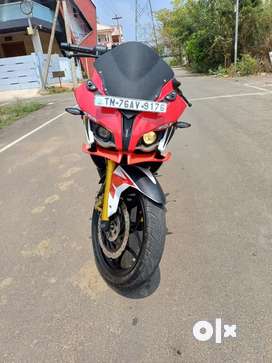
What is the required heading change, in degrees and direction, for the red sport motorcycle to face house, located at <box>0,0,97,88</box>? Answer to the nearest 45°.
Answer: approximately 180°

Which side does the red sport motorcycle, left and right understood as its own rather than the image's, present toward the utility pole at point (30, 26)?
back

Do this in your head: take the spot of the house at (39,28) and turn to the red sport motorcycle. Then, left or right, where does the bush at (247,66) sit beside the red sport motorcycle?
left

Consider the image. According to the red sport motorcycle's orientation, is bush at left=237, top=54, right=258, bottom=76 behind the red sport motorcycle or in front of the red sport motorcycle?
behind

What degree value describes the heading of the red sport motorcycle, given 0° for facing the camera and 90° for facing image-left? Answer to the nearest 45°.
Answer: approximately 0°
